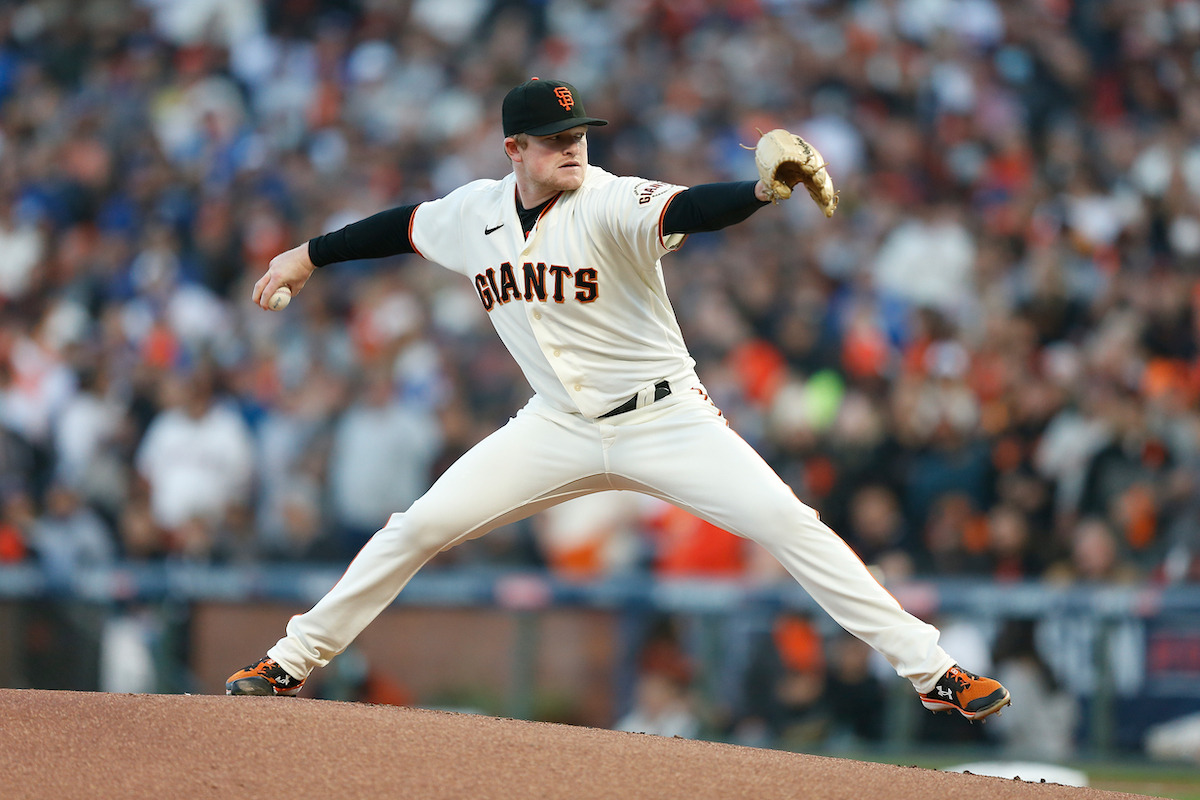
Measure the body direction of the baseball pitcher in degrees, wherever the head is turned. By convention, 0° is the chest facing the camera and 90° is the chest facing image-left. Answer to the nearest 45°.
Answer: approximately 0°
